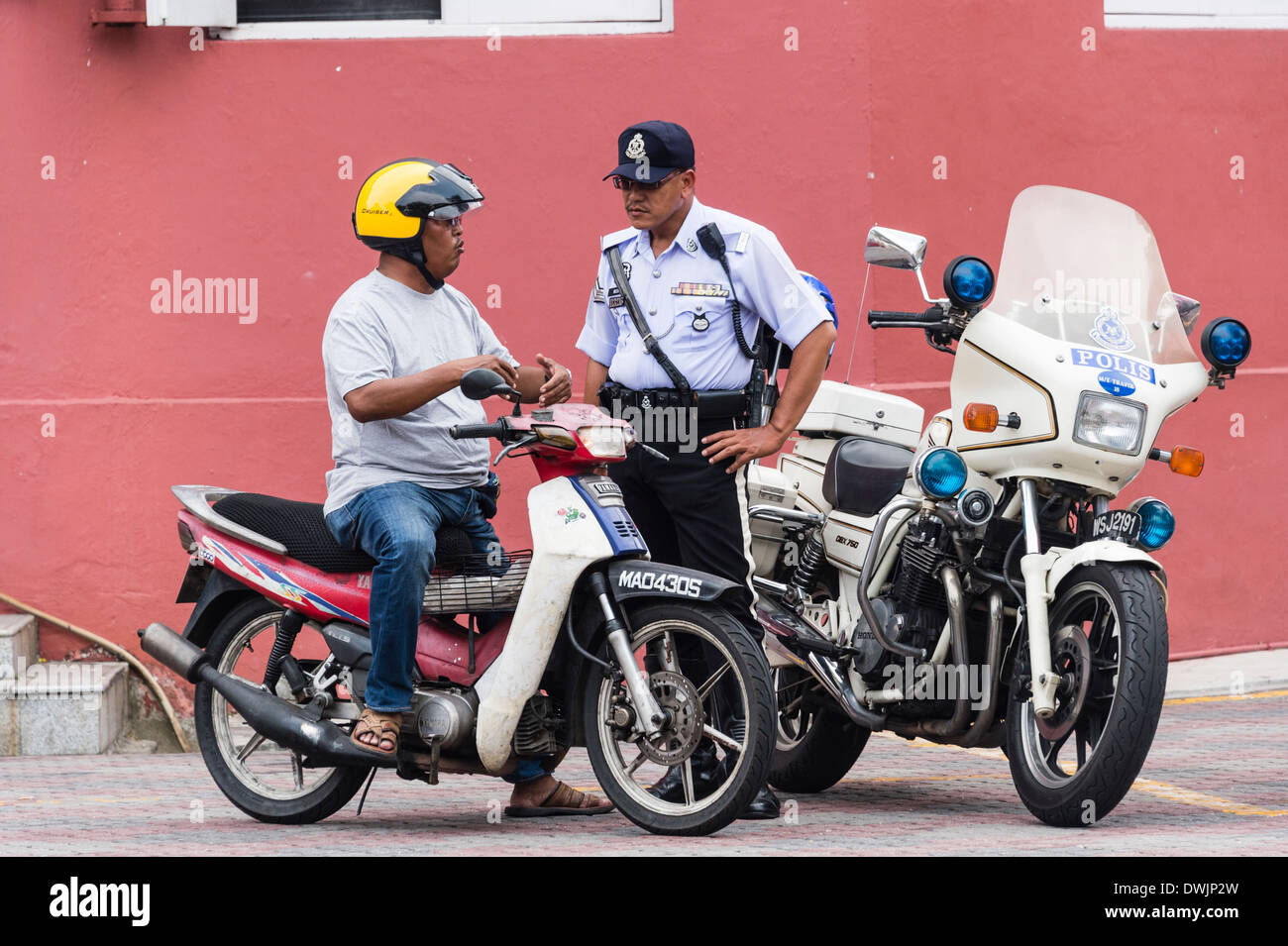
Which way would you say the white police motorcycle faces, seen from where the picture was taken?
facing the viewer and to the right of the viewer

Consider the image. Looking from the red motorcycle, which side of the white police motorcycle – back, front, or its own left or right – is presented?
right

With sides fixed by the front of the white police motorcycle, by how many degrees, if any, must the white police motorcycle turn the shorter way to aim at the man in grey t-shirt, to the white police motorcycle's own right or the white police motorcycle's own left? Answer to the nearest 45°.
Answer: approximately 135° to the white police motorcycle's own right

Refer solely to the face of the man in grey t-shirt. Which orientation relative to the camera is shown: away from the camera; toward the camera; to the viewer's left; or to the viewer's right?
to the viewer's right

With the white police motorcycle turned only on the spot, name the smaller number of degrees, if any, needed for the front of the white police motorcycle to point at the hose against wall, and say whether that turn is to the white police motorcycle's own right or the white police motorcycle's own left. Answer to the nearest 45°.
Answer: approximately 180°

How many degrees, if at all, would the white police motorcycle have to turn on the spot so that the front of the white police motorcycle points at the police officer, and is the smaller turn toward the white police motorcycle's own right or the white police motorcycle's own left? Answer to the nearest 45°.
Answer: approximately 135° to the white police motorcycle's own right
